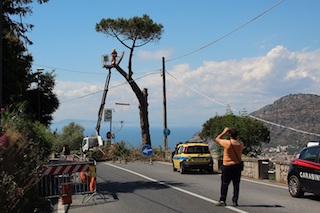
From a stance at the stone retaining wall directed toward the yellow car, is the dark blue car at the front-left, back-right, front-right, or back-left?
back-left

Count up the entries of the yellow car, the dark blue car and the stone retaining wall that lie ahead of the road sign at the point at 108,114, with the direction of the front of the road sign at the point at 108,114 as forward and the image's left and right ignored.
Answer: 3

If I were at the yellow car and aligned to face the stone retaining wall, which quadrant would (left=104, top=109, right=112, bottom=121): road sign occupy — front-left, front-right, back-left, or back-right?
back-left

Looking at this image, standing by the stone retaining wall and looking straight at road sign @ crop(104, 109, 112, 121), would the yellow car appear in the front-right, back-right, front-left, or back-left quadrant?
front-left

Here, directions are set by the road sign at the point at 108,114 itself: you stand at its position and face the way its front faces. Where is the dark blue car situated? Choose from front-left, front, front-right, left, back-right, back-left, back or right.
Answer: front

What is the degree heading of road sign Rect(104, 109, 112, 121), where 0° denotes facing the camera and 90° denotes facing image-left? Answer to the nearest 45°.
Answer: approximately 0°

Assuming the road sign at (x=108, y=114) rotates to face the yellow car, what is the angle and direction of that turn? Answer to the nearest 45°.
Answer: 0° — it already faces it

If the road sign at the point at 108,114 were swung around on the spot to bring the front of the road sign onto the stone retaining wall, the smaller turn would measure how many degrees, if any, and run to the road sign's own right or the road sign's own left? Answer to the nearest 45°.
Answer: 0° — it already faces it
